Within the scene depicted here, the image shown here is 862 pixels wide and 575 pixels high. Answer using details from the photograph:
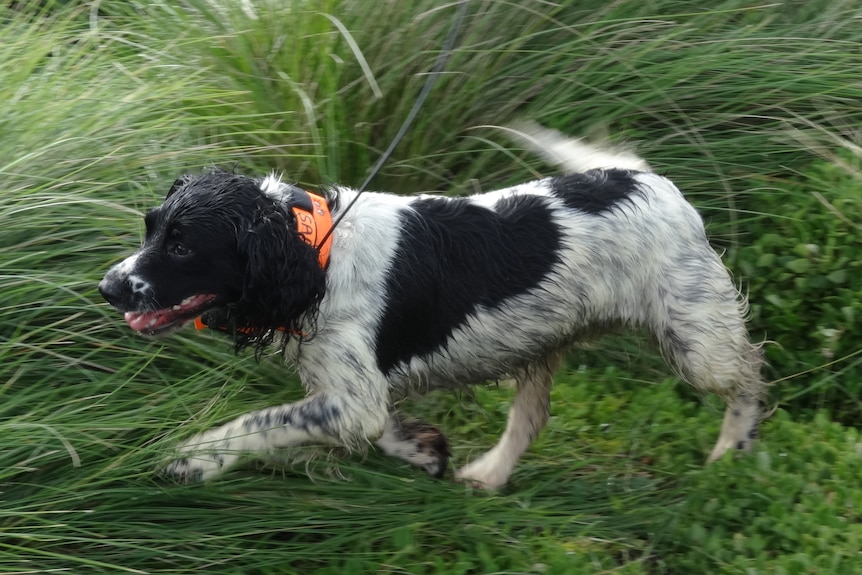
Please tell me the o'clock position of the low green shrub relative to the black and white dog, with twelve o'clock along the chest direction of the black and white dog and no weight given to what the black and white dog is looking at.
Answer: The low green shrub is roughly at 5 o'clock from the black and white dog.

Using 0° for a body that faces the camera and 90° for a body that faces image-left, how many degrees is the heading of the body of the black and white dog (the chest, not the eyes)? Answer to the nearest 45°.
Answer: approximately 90°
